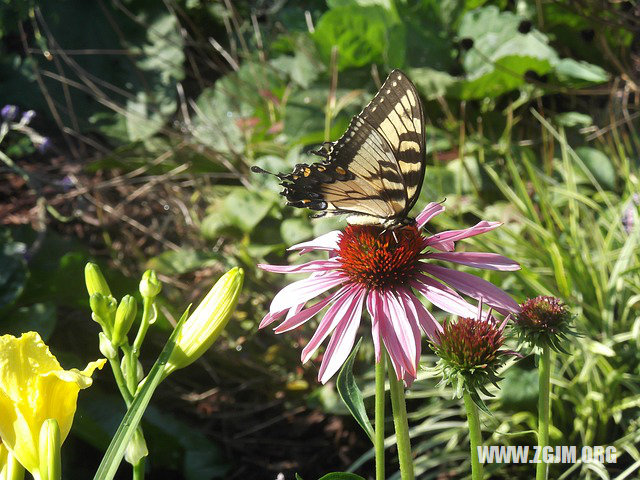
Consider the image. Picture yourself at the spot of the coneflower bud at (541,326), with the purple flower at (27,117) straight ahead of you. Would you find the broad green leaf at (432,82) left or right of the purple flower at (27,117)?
right

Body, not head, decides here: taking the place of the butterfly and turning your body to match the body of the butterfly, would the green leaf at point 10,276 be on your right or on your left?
on your left
